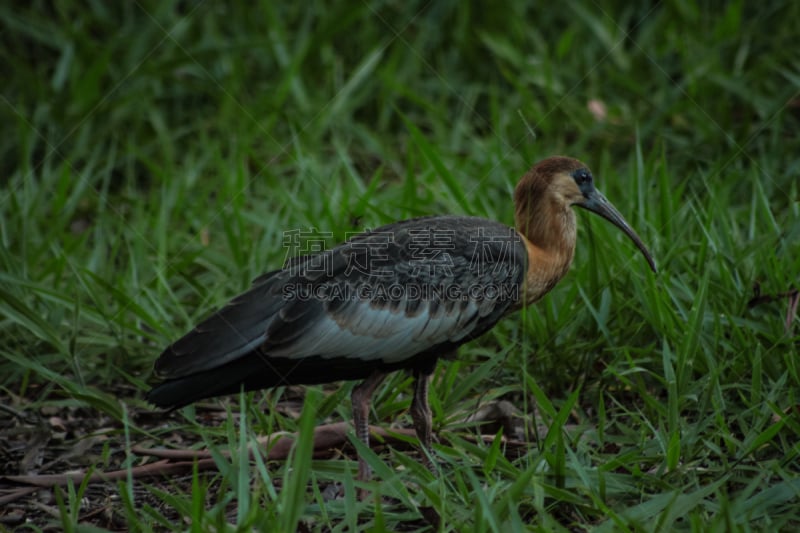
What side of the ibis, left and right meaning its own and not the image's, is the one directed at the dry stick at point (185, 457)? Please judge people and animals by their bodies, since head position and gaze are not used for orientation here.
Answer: back

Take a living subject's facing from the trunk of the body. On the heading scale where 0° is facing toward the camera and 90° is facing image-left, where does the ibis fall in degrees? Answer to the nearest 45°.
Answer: approximately 270°
